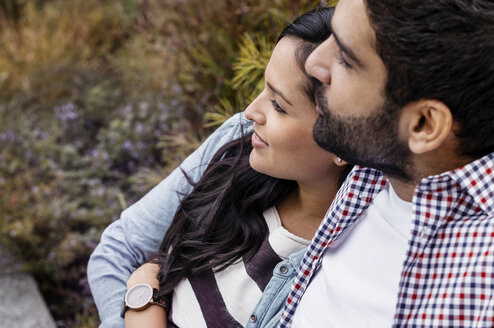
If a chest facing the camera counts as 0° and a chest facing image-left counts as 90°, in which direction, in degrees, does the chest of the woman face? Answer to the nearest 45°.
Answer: approximately 45°

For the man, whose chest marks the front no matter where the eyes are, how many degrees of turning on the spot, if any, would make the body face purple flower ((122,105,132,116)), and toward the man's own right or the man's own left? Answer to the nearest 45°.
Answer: approximately 90° to the man's own right

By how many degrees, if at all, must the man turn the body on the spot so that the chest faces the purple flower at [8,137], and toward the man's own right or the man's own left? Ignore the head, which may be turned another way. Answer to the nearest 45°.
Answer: approximately 90° to the man's own right
